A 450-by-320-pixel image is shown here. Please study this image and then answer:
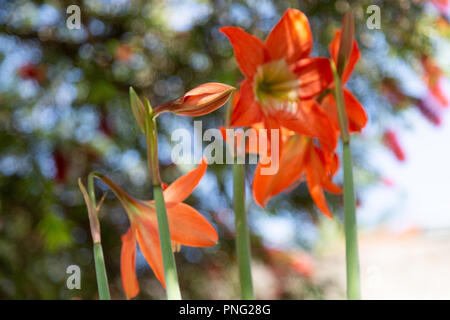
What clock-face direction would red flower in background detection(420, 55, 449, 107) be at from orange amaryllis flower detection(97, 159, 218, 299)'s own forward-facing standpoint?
The red flower in background is roughly at 10 o'clock from the orange amaryllis flower.

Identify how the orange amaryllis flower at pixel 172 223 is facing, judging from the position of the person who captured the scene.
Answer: facing to the right of the viewer

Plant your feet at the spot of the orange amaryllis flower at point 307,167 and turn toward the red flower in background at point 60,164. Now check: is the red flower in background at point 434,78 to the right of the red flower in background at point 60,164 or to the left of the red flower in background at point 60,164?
right

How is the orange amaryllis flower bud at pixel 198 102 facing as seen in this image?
to the viewer's right

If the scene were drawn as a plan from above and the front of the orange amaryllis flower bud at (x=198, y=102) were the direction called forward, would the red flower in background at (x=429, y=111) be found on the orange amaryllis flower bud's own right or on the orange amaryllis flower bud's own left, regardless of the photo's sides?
on the orange amaryllis flower bud's own left

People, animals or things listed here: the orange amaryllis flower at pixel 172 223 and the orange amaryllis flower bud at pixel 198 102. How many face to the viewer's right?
2

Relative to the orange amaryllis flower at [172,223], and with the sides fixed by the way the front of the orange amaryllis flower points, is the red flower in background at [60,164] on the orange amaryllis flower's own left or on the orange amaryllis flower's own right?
on the orange amaryllis flower's own left
